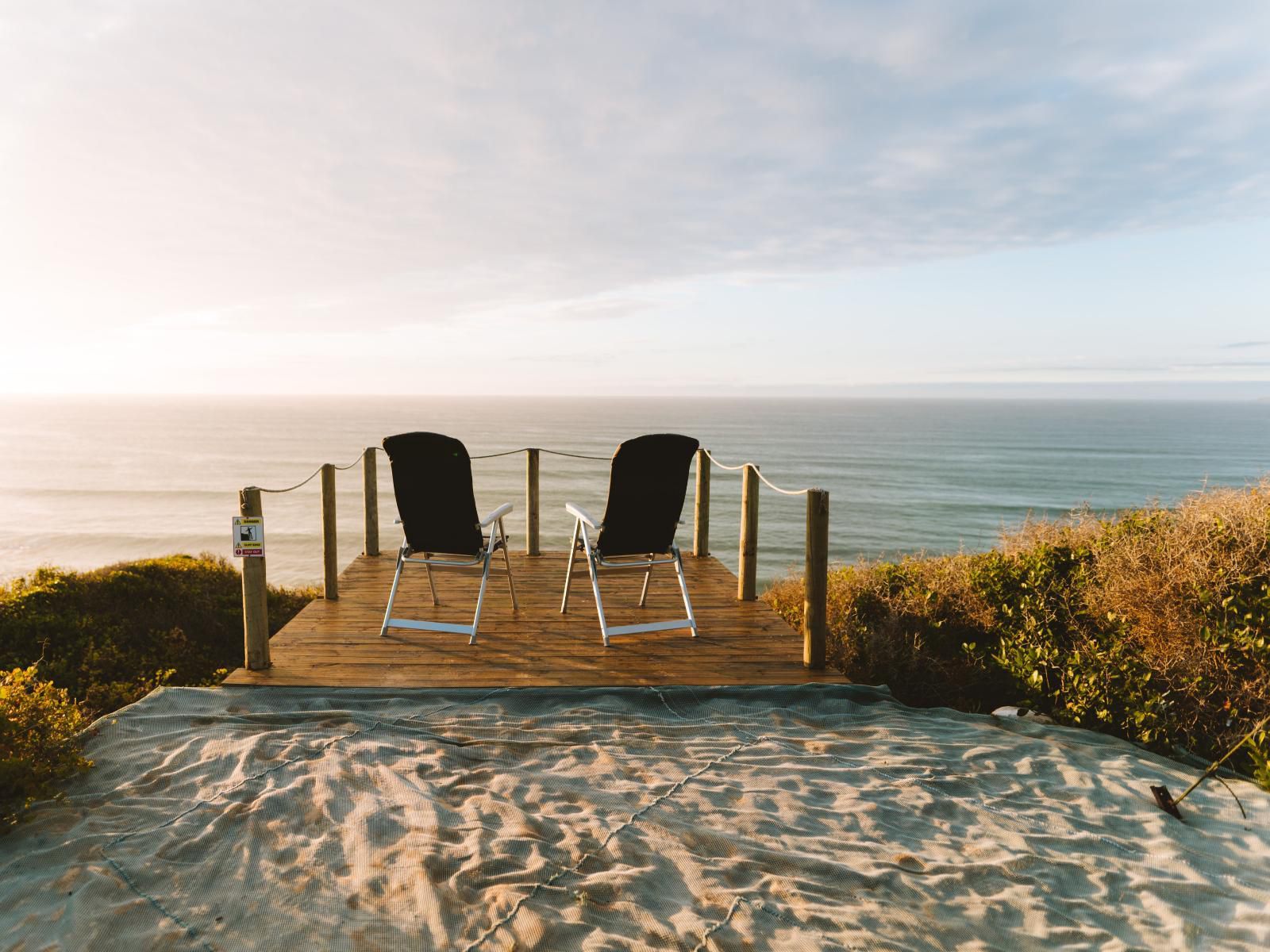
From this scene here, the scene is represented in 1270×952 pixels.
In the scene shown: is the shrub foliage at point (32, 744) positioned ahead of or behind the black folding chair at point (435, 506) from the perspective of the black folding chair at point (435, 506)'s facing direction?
behind

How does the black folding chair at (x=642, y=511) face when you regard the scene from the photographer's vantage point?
facing away from the viewer and to the left of the viewer

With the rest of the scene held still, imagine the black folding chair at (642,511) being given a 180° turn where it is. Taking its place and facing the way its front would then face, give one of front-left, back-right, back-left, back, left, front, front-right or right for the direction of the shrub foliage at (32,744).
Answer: right

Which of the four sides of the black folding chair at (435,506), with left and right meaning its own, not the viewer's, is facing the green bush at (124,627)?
left

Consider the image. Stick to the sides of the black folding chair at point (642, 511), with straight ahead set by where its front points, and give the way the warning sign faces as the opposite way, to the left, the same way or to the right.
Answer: the opposite way

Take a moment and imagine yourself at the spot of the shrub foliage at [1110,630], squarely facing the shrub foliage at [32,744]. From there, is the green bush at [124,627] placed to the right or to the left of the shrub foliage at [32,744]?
right

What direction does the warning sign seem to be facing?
toward the camera

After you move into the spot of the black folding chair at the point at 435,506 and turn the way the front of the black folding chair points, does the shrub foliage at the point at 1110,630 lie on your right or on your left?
on your right

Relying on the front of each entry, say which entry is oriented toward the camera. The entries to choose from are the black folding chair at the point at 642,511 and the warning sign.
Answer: the warning sign

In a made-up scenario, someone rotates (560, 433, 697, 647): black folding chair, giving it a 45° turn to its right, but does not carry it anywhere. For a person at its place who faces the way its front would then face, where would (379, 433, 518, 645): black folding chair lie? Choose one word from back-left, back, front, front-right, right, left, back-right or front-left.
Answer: left

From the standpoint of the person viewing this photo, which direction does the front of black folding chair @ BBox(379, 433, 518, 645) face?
facing away from the viewer and to the right of the viewer

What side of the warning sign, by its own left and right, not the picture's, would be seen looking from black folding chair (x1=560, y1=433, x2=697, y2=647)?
left
